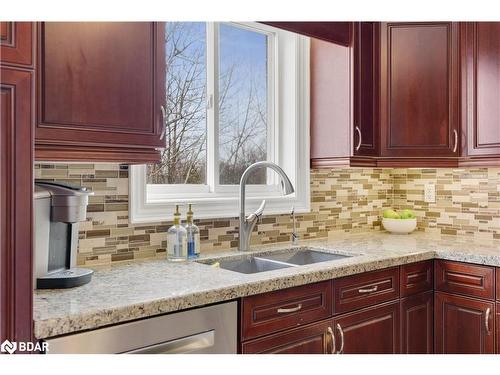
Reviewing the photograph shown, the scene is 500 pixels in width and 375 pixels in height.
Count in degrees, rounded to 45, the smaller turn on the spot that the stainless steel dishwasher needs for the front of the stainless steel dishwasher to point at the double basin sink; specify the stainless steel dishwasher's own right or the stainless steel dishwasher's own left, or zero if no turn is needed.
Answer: approximately 90° to the stainless steel dishwasher's own left

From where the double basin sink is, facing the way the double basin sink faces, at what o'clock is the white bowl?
The white bowl is roughly at 9 o'clock from the double basin sink.

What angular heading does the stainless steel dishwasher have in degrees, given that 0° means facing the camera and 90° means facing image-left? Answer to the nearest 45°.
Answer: approximately 315°

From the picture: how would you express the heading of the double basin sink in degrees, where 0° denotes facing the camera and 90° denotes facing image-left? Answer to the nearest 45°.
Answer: approximately 315°

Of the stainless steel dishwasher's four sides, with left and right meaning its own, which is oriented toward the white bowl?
left

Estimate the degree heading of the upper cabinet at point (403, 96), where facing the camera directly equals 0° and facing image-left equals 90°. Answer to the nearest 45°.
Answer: approximately 0°

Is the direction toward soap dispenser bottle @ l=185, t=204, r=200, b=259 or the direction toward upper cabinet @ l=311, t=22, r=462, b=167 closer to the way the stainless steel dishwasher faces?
the upper cabinet

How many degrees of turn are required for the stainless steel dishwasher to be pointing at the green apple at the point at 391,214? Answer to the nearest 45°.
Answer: approximately 90° to its left
